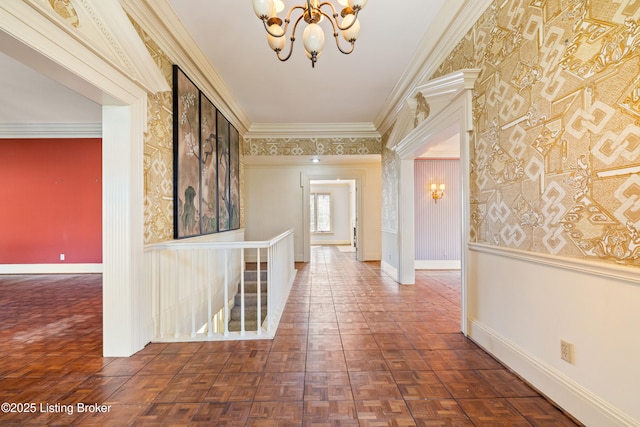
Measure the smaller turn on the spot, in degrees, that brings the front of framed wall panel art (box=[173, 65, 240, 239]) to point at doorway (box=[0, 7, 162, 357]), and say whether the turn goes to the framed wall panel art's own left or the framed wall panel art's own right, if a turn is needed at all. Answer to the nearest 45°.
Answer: approximately 90° to the framed wall panel art's own right

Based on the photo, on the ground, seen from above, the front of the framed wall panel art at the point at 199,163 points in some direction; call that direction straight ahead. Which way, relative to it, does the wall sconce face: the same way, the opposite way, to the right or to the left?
to the right

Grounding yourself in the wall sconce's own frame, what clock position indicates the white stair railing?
The white stair railing is roughly at 1 o'clock from the wall sconce.

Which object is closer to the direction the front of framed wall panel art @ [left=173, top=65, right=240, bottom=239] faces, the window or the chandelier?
the chandelier

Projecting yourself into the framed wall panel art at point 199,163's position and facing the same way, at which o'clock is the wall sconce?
The wall sconce is roughly at 10 o'clock from the framed wall panel art.

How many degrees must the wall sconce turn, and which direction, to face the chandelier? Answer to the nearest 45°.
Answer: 0° — it already faces it

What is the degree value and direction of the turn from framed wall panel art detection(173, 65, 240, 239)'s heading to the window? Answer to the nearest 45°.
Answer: approximately 90° to its left

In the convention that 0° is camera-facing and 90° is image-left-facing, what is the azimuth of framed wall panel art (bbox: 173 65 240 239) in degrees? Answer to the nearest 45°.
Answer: approximately 315°

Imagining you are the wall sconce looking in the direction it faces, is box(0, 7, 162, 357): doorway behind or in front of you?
in front

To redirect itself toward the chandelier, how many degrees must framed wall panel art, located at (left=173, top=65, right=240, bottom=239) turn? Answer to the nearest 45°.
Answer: approximately 45° to its right

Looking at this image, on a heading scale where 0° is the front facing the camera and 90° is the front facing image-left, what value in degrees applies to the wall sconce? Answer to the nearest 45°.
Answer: approximately 0°

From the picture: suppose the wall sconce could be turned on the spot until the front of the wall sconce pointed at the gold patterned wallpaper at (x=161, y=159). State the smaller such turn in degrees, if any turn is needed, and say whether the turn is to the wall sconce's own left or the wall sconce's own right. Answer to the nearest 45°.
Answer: approximately 45° to the wall sconce's own right
